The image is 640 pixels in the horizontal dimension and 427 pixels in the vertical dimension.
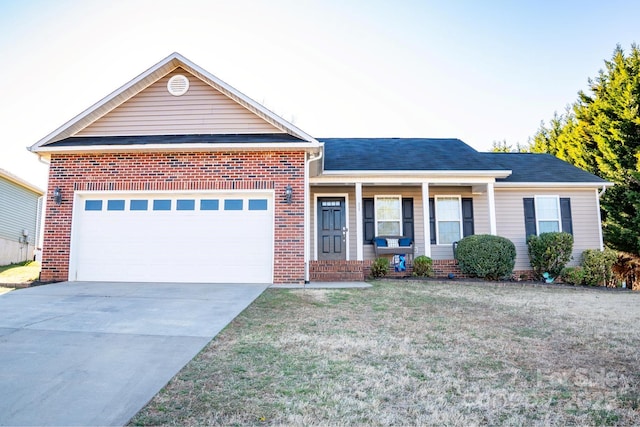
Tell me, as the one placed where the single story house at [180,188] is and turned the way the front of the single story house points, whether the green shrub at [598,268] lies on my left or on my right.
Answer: on my left

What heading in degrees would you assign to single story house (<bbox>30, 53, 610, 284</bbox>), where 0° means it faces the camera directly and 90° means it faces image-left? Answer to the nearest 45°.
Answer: approximately 0°

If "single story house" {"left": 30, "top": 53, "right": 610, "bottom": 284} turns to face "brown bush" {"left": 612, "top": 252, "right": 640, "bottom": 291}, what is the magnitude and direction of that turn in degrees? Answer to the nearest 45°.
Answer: approximately 90° to its left

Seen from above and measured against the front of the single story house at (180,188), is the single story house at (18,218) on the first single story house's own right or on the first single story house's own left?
on the first single story house's own right

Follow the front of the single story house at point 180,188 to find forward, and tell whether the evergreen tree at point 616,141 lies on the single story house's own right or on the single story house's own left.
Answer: on the single story house's own left

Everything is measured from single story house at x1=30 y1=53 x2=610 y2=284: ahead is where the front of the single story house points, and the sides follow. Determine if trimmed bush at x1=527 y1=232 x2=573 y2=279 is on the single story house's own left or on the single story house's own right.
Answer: on the single story house's own left
